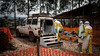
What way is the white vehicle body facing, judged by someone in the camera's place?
facing away from the viewer and to the left of the viewer

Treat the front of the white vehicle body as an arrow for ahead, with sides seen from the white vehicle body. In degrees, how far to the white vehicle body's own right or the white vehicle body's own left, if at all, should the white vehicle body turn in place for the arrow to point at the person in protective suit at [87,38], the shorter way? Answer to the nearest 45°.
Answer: approximately 180°
